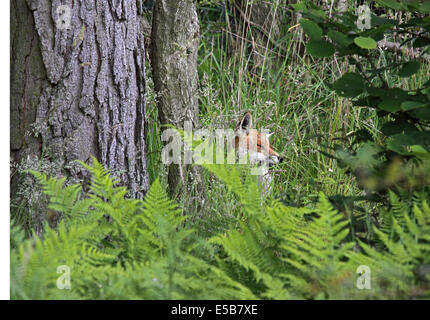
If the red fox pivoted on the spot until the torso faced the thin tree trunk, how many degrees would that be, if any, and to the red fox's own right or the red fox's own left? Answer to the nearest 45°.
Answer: approximately 135° to the red fox's own right

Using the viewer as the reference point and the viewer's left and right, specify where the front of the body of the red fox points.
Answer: facing to the right of the viewer

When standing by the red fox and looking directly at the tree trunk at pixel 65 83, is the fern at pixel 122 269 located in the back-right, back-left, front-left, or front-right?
front-left

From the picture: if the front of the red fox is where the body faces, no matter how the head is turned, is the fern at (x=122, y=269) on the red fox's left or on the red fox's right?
on the red fox's right
